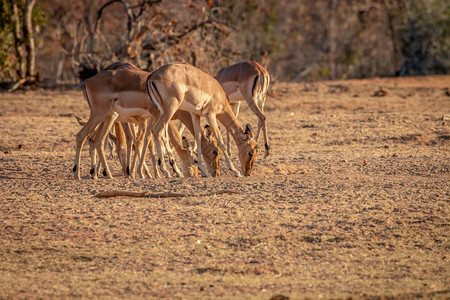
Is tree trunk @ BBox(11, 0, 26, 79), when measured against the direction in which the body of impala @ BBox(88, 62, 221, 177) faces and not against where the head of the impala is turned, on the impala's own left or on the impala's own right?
on the impala's own left

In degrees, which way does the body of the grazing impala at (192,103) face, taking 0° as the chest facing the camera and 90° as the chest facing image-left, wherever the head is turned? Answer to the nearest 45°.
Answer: approximately 270°

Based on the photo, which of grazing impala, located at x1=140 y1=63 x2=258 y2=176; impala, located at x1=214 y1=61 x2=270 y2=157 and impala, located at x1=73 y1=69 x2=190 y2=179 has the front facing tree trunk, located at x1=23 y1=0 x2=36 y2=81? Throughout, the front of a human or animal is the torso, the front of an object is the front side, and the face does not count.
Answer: impala, located at x1=214 y1=61 x2=270 y2=157

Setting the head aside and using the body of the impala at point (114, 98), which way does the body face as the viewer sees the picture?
to the viewer's right

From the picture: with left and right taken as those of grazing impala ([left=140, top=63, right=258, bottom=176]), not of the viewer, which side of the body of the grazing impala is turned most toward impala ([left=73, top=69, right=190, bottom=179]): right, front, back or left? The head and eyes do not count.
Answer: back

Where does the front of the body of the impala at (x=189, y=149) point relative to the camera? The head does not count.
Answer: to the viewer's right

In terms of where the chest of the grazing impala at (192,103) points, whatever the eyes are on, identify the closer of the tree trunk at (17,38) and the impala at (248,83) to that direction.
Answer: the impala

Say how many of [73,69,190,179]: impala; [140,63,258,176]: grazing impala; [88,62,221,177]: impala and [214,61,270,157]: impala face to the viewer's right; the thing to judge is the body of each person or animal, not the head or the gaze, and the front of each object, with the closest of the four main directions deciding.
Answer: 3

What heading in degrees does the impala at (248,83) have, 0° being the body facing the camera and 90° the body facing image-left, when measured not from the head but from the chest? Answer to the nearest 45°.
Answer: approximately 135°
